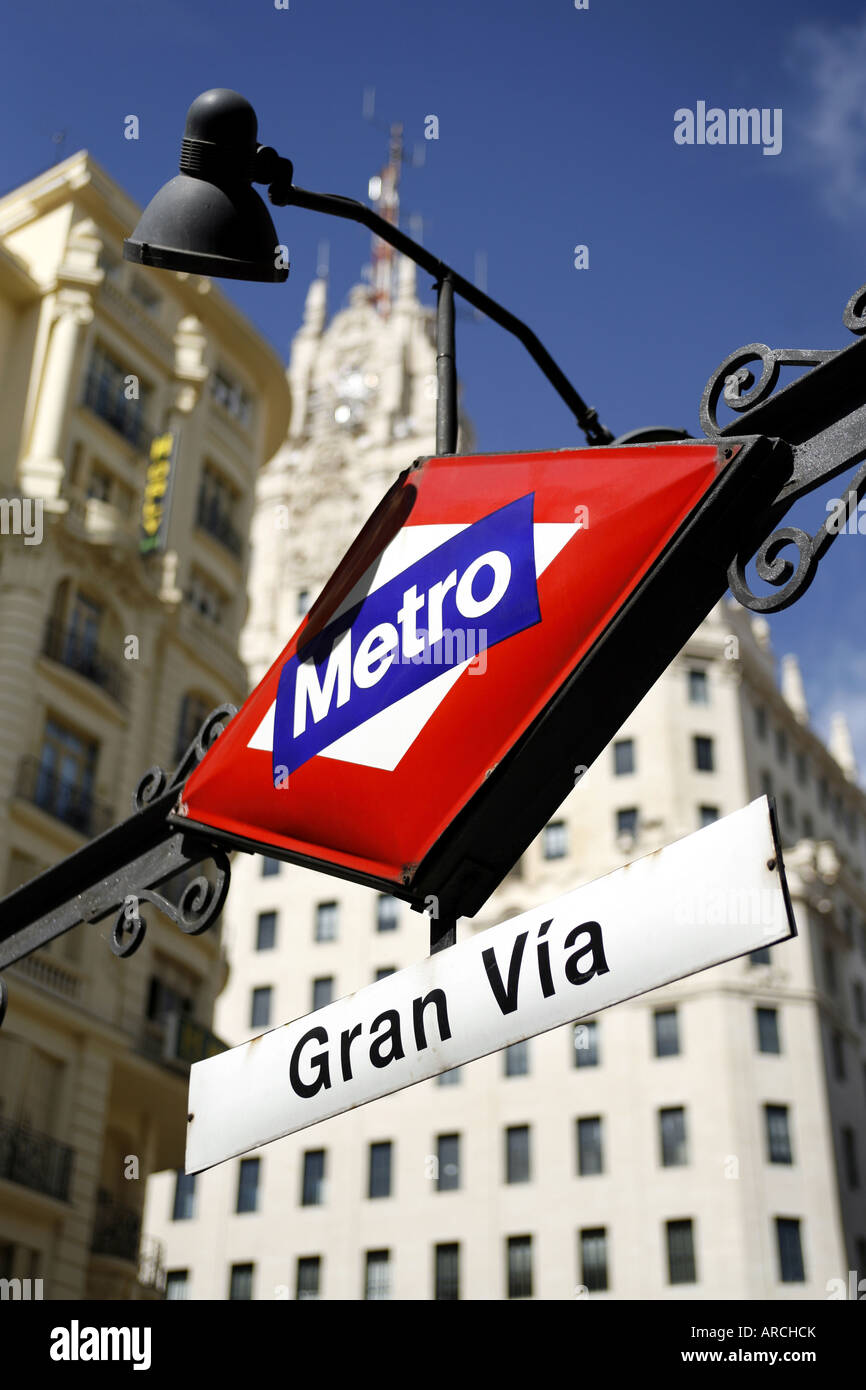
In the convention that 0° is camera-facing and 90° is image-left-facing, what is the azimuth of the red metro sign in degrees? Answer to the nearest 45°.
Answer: approximately 45°

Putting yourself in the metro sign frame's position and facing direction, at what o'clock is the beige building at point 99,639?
The beige building is roughly at 4 o'clock from the metro sign frame.

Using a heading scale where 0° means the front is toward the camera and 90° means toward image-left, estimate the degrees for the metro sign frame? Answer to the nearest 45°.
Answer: approximately 45°

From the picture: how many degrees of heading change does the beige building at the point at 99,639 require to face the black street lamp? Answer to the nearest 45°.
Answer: approximately 45° to its right

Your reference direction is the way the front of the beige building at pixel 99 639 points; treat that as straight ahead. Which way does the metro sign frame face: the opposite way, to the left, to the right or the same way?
to the right
